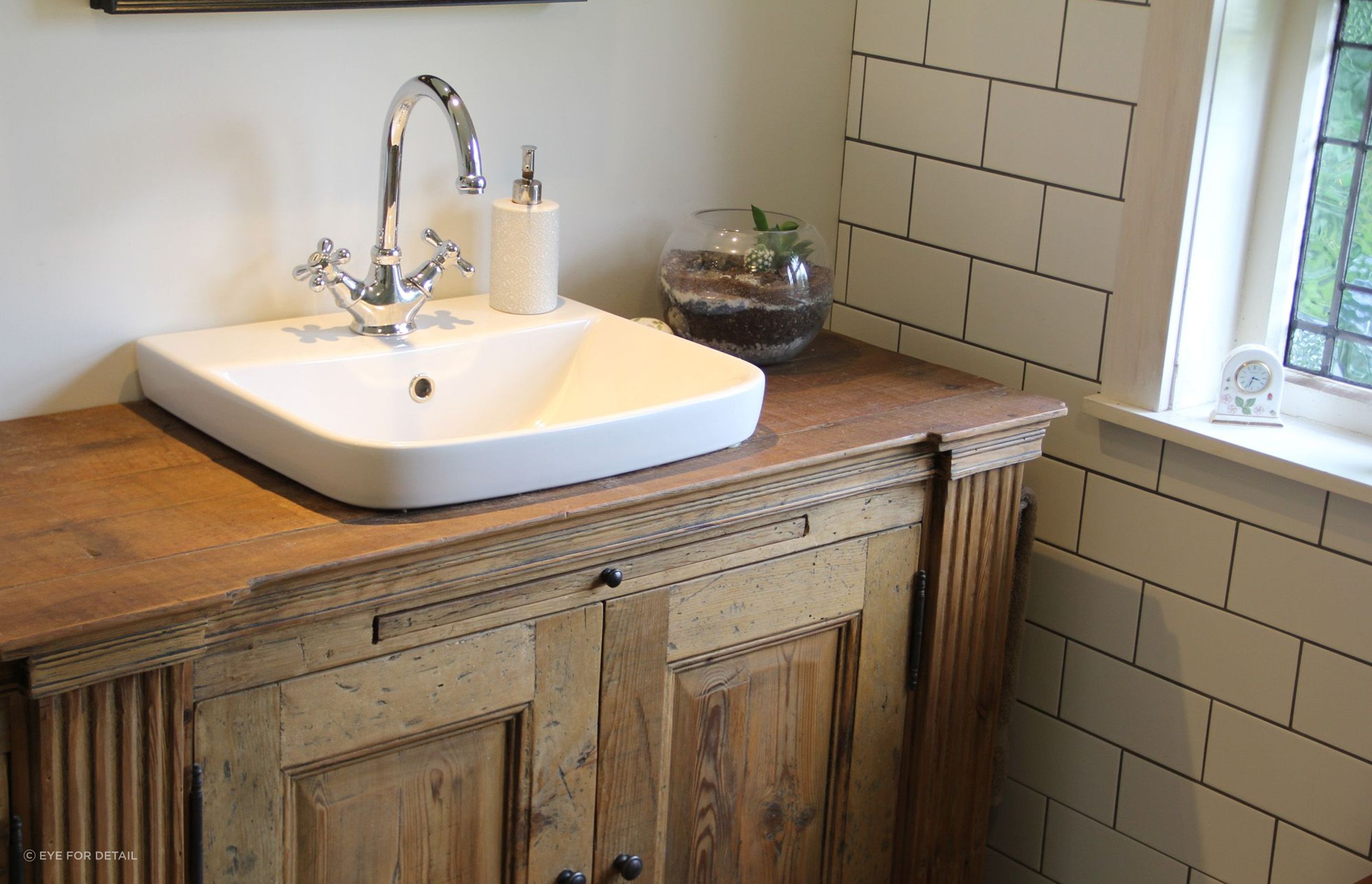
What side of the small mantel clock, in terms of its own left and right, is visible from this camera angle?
front

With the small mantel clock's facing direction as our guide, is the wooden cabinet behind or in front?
in front

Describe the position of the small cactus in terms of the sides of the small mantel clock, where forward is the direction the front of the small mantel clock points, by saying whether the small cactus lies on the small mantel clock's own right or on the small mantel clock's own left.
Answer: on the small mantel clock's own right

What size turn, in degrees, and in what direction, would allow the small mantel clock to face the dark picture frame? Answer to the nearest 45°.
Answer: approximately 45° to its right

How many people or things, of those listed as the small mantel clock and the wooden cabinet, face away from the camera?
0

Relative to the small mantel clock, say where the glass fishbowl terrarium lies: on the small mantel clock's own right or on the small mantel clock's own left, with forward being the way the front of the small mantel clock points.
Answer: on the small mantel clock's own right
